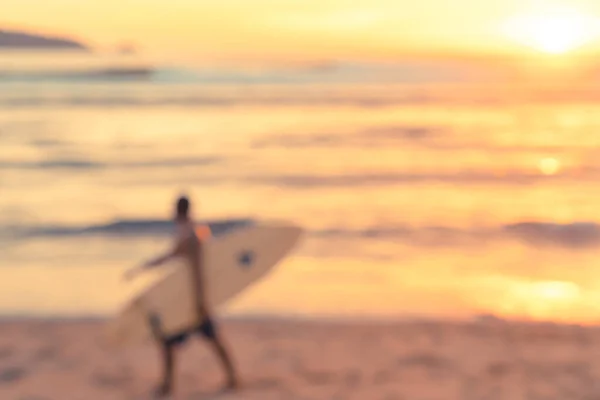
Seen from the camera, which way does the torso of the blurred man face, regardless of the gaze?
to the viewer's left
